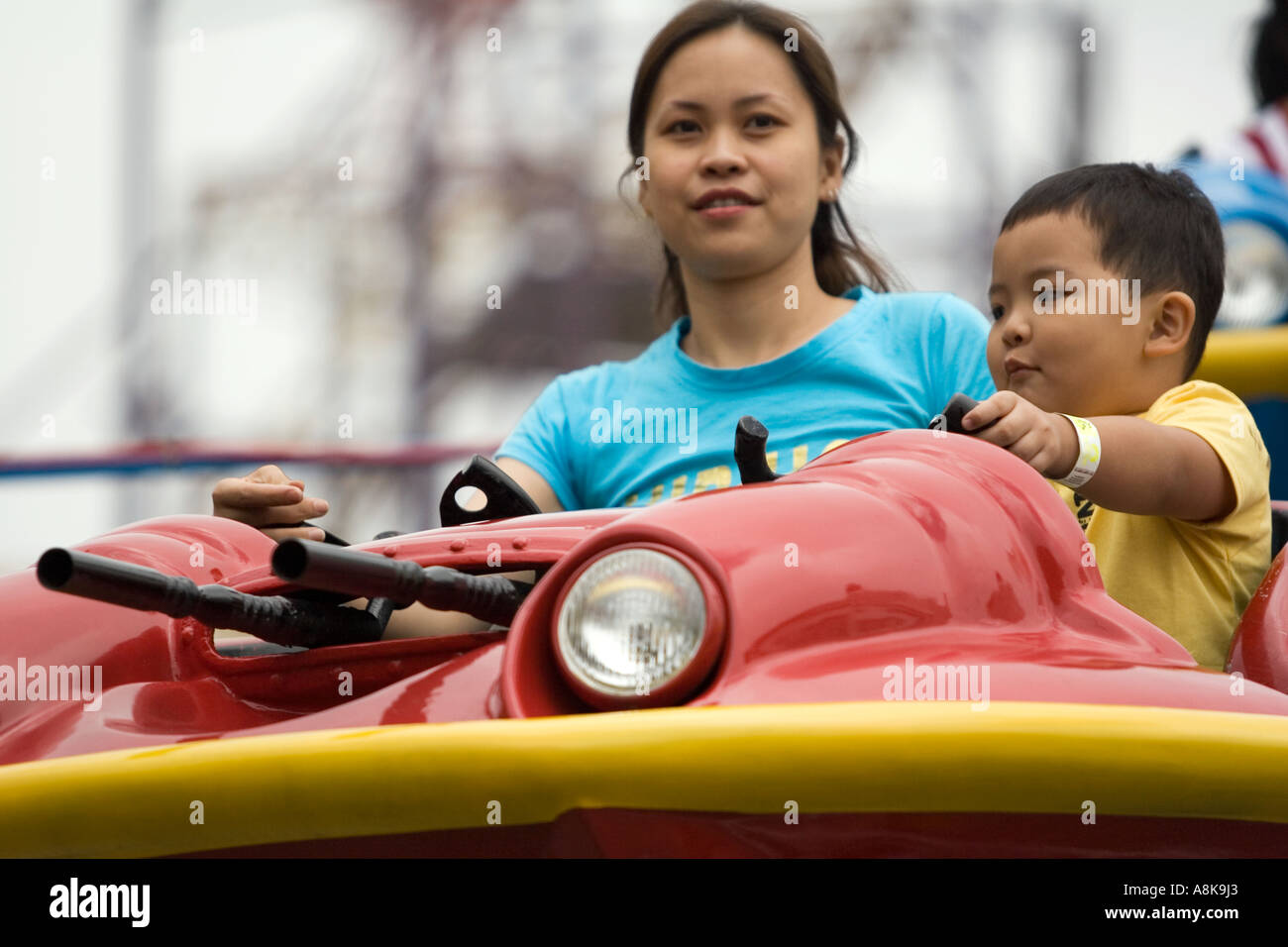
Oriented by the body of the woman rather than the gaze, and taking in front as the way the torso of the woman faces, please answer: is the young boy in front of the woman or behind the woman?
in front

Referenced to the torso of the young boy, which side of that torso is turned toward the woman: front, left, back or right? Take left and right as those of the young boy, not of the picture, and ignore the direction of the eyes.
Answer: right

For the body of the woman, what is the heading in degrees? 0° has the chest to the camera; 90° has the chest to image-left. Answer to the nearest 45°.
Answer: approximately 0°

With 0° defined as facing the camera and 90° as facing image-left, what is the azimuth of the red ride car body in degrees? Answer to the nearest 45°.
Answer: approximately 45°
